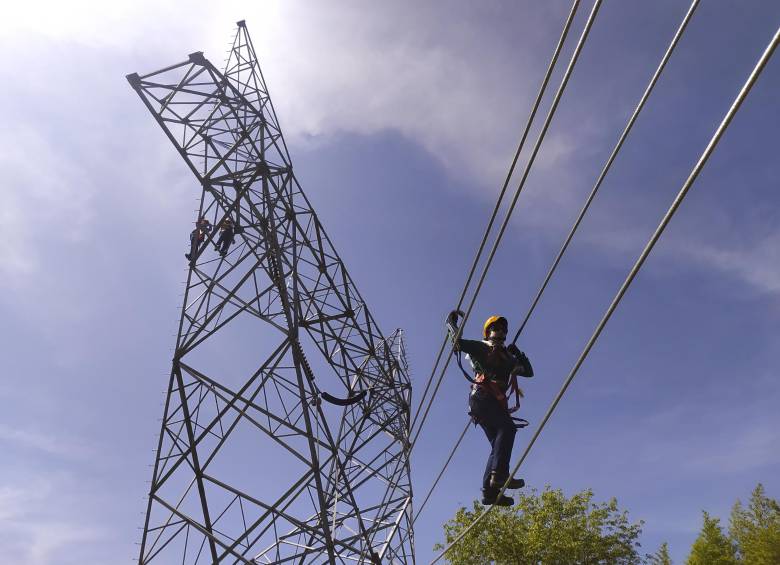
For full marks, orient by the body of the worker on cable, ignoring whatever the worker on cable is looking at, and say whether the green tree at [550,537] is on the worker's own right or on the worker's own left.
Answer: on the worker's own left

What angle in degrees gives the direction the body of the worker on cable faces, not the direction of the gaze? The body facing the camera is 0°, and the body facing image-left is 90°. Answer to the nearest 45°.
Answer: approximately 315°
